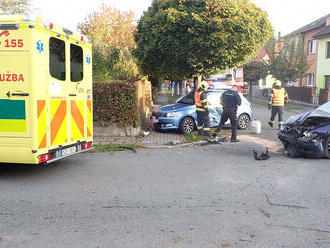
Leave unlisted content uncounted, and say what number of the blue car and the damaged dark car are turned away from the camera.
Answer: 0

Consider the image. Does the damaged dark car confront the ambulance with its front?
yes

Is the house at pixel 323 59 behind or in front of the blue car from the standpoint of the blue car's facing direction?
behind

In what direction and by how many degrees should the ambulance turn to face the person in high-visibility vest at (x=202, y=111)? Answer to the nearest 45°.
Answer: approximately 90° to its right

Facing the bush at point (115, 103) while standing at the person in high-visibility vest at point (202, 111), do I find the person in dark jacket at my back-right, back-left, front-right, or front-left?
back-left

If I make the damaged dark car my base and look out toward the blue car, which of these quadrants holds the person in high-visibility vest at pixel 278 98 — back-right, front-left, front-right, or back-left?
front-right

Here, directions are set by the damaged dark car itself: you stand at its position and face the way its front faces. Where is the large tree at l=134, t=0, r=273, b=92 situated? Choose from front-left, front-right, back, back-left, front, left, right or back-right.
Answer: right

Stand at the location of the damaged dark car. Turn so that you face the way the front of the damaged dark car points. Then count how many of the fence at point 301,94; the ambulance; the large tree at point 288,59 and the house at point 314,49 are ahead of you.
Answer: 1

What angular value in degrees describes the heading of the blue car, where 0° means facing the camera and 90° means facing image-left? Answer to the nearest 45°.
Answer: approximately 45°

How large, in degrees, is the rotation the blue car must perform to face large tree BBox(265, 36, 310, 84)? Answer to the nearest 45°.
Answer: approximately 135° to its right

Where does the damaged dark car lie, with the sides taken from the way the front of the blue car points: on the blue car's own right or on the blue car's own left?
on the blue car's own left
